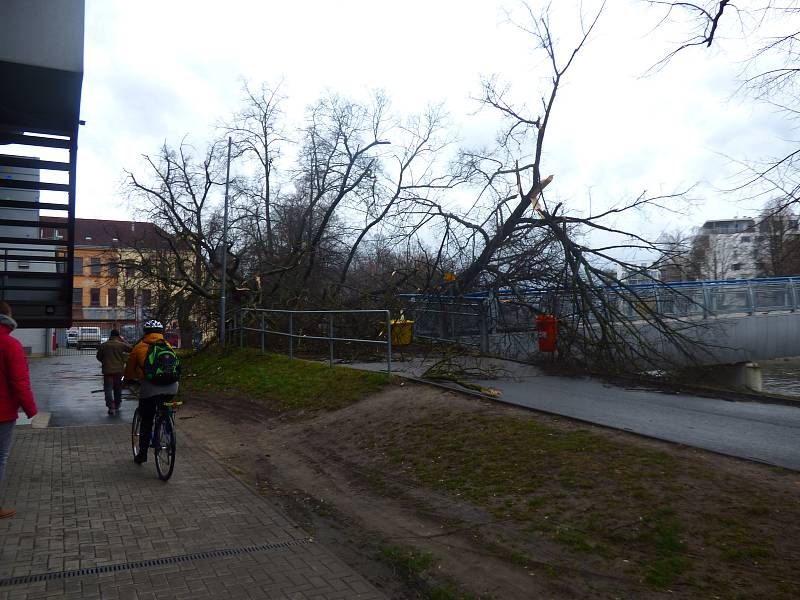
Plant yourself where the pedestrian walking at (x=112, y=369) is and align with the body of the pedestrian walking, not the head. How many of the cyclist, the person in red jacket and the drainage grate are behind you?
3

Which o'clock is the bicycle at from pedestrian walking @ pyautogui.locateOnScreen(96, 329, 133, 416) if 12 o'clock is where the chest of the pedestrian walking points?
The bicycle is roughly at 6 o'clock from the pedestrian walking.

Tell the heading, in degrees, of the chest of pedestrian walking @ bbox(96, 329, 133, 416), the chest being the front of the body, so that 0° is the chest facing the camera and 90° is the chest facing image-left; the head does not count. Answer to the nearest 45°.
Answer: approximately 180°

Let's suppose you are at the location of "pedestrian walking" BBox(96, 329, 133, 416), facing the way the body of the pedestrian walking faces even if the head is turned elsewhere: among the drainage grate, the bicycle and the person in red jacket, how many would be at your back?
3

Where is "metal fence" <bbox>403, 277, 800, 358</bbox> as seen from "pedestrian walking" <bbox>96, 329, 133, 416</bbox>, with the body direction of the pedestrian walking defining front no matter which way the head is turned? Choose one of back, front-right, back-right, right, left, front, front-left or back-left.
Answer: right

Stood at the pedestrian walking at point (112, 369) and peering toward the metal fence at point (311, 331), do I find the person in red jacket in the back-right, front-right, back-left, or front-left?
back-right

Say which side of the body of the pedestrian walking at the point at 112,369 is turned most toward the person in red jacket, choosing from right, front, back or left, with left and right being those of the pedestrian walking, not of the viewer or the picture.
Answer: back

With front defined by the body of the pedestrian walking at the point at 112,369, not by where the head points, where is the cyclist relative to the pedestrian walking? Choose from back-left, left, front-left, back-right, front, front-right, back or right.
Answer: back

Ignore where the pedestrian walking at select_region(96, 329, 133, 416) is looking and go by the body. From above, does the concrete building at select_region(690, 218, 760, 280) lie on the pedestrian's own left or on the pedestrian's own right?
on the pedestrian's own right

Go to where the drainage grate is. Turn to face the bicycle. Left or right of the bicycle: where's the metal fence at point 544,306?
right
